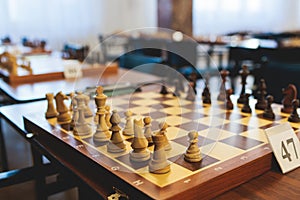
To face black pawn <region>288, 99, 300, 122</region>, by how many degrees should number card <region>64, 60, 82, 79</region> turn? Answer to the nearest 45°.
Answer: approximately 45° to its left

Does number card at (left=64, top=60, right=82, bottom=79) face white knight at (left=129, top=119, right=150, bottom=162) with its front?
yes

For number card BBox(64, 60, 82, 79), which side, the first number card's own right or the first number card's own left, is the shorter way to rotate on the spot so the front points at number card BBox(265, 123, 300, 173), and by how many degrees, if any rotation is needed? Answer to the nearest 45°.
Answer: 0° — it already faces it

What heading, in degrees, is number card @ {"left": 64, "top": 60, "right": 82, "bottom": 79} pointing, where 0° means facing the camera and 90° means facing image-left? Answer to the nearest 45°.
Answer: approximately 0°

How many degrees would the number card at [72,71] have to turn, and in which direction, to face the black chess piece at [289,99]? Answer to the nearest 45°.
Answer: approximately 45° to its left

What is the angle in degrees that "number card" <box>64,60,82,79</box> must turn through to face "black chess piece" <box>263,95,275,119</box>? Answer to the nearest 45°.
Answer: approximately 45° to its left

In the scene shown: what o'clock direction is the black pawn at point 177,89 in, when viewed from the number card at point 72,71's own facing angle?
The black pawn is roughly at 11 o'clock from the number card.
